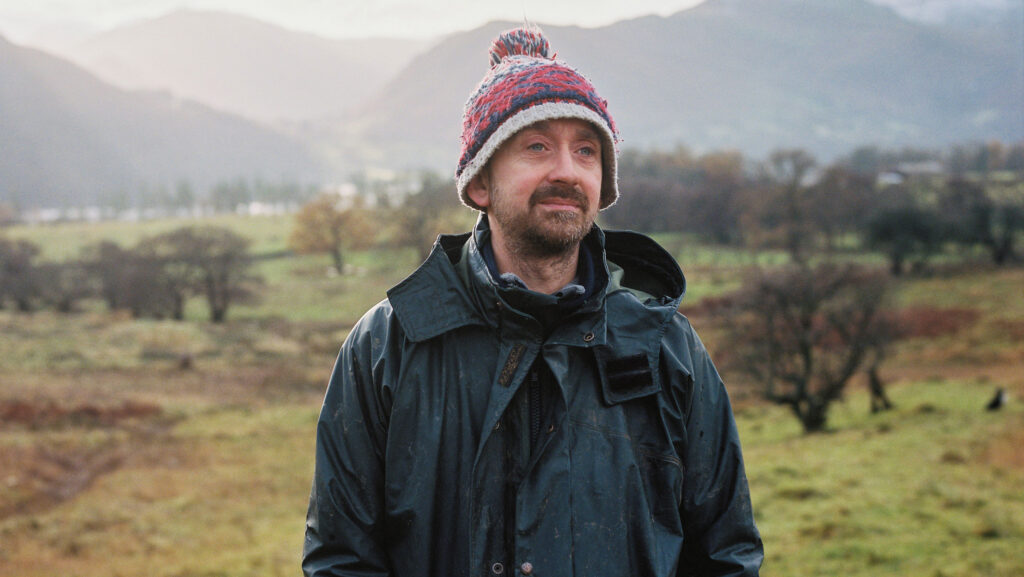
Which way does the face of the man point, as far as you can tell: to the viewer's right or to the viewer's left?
to the viewer's right

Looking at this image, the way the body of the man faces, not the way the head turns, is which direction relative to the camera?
toward the camera

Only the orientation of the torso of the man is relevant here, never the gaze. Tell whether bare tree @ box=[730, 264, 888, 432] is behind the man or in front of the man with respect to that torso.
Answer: behind
